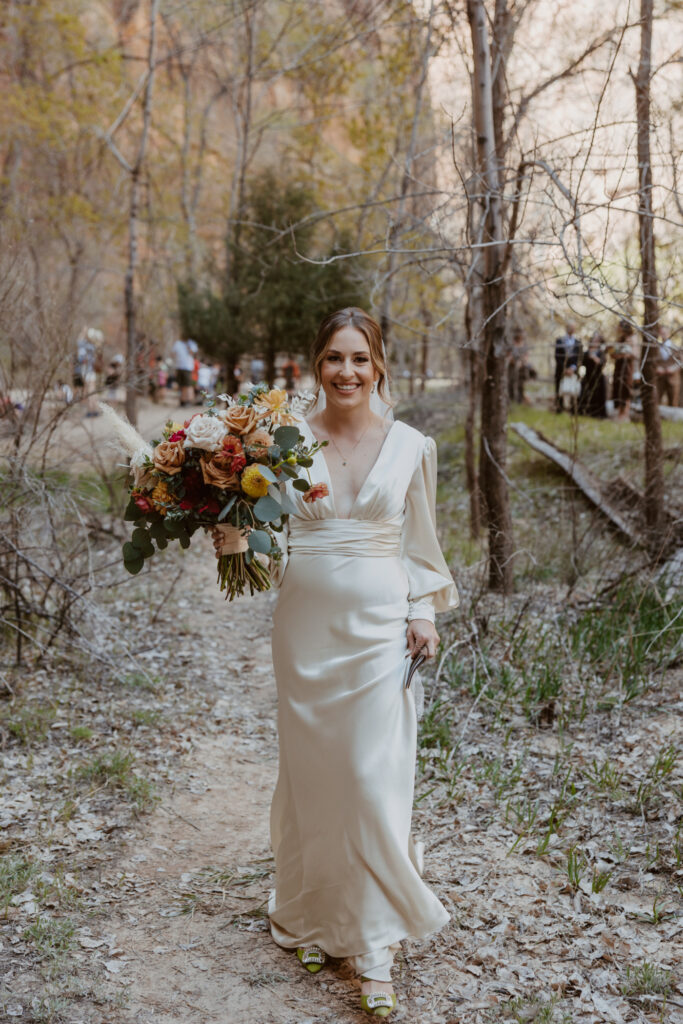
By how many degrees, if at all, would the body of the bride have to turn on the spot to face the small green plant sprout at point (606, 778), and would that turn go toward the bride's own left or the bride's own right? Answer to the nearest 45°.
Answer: approximately 135° to the bride's own left

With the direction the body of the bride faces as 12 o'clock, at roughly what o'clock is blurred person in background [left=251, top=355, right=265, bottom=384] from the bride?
The blurred person in background is roughly at 6 o'clock from the bride.

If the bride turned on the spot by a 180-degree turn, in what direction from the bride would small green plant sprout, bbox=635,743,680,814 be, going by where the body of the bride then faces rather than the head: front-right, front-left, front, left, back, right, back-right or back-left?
front-right

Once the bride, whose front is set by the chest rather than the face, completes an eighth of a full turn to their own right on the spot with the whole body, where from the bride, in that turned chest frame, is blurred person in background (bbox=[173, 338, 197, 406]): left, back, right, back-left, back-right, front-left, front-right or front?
back-right

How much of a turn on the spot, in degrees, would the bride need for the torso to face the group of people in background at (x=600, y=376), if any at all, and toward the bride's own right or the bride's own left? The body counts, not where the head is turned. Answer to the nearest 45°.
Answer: approximately 180°

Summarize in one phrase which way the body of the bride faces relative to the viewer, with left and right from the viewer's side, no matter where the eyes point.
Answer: facing the viewer

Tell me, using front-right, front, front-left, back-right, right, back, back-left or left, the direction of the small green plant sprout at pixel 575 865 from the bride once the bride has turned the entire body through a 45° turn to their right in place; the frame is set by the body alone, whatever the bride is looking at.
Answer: back

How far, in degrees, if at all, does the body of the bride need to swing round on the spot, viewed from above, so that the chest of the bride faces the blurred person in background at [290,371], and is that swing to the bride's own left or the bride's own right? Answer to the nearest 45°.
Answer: approximately 180°

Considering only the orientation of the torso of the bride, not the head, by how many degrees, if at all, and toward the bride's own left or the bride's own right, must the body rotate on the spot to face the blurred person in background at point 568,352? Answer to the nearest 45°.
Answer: approximately 180°

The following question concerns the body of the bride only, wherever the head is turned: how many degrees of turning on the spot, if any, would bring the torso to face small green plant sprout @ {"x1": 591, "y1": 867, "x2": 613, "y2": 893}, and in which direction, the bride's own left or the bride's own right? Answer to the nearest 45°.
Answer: approximately 135° to the bride's own left

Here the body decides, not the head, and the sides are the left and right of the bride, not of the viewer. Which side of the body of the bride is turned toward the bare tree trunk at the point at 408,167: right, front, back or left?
back

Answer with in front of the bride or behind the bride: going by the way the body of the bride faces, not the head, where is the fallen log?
behind
